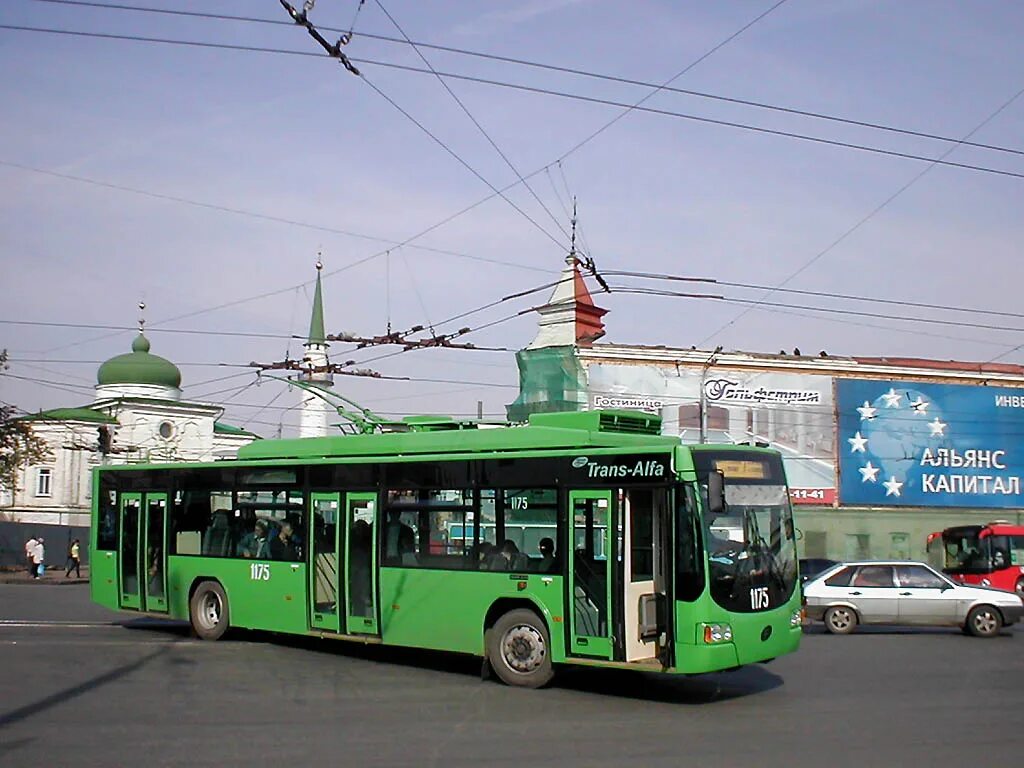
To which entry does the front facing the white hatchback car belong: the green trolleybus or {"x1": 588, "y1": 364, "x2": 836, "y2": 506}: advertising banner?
the advertising banner

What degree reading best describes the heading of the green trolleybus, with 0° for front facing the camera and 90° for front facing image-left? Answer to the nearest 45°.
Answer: approximately 315°

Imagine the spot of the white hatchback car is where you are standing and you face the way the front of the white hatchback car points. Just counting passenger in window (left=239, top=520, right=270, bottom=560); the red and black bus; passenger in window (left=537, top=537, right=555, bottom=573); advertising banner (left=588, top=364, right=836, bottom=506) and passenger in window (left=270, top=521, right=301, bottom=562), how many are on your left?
2

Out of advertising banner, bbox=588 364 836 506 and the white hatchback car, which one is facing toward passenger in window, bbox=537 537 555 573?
the advertising banner

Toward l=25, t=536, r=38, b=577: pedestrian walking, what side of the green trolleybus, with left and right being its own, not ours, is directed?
back

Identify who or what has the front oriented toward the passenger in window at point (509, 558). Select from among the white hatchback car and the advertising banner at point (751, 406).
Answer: the advertising banner

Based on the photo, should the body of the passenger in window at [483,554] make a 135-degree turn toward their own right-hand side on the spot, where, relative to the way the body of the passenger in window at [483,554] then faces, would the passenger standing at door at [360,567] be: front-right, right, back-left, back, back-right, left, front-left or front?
right

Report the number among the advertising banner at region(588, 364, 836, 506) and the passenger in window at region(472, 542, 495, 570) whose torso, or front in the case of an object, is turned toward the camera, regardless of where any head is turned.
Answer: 1

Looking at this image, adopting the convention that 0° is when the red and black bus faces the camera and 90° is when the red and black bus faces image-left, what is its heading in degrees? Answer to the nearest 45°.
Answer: approximately 45°

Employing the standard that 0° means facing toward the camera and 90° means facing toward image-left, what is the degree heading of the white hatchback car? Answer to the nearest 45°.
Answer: approximately 270°

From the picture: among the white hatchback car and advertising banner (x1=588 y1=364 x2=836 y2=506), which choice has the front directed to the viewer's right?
the white hatchback car

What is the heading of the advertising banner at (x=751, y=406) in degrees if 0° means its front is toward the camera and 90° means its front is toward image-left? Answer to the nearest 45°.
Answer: approximately 0°

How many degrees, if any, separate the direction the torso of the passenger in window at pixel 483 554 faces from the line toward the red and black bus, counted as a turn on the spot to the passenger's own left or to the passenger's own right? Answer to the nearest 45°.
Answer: approximately 45° to the passenger's own left

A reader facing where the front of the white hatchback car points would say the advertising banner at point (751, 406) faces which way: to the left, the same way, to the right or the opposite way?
to the right

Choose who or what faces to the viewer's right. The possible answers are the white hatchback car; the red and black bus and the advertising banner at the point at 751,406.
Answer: the white hatchback car

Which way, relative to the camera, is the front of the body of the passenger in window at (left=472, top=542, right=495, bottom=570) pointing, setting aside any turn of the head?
to the viewer's right

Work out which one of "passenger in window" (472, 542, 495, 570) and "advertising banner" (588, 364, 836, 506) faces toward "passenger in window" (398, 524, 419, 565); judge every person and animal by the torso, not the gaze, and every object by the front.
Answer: the advertising banner

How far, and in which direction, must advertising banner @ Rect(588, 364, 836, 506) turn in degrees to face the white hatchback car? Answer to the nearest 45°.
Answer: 0° — it already faces it
